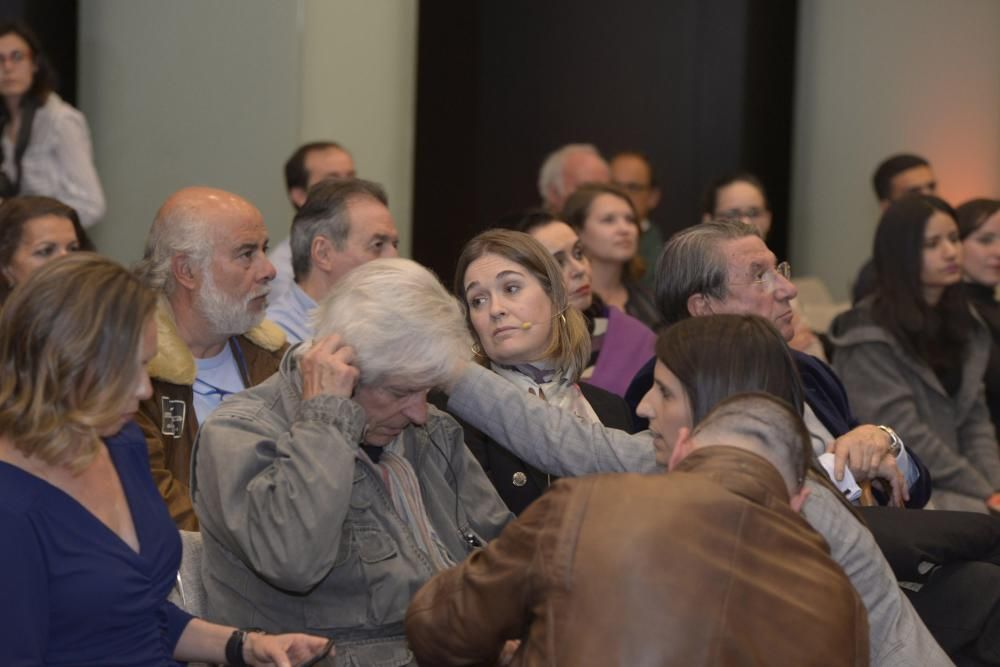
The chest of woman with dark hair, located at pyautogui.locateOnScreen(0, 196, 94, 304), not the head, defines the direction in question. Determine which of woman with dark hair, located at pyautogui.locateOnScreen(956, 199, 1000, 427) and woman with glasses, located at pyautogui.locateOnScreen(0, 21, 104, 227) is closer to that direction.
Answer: the woman with dark hair

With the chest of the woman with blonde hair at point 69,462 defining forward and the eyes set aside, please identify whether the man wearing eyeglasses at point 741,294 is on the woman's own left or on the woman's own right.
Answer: on the woman's own left

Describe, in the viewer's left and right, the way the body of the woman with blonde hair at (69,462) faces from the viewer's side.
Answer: facing the viewer and to the right of the viewer

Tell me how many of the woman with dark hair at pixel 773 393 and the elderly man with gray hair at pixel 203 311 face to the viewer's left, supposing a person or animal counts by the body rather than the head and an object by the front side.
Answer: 1

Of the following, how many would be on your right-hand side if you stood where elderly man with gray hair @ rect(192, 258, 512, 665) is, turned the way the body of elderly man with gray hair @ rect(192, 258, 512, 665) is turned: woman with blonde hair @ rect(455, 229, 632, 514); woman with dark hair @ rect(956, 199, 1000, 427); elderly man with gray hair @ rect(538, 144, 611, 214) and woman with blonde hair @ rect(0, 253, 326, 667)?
1

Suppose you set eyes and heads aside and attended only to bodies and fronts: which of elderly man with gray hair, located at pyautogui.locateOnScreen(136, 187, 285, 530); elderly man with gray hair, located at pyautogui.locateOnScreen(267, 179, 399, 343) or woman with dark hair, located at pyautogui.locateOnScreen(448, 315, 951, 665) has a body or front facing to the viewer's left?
the woman with dark hair

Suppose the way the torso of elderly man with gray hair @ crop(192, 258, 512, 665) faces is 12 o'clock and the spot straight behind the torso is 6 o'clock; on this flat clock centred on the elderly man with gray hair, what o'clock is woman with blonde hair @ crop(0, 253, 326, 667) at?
The woman with blonde hair is roughly at 3 o'clock from the elderly man with gray hair.

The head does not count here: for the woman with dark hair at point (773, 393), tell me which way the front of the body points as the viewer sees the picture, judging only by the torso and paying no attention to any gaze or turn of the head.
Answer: to the viewer's left

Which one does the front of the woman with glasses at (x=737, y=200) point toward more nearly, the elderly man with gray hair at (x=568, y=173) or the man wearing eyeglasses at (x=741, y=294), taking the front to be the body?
the man wearing eyeglasses

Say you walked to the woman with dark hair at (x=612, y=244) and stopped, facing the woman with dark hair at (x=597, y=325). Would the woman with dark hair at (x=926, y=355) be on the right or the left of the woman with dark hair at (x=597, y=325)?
left

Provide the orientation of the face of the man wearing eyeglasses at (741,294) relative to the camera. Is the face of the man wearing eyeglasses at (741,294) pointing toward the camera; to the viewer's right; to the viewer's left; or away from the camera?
to the viewer's right

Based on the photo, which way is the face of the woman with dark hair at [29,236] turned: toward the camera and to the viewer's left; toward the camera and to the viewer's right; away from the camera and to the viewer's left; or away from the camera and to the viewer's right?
toward the camera and to the viewer's right

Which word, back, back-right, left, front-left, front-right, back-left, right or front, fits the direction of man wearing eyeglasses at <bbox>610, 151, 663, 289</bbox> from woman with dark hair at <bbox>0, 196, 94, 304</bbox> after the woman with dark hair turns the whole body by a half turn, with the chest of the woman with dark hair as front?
right
